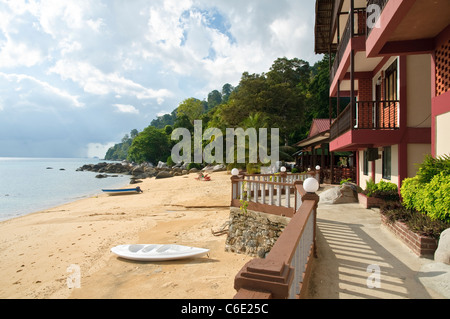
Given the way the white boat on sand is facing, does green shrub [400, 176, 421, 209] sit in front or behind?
in front

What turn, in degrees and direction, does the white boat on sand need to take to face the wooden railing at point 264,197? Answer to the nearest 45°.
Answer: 0° — it already faces it

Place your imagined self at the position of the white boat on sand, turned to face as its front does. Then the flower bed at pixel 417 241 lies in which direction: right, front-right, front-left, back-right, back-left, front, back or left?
front-right

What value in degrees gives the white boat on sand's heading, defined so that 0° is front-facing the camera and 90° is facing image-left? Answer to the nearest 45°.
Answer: approximately 270°

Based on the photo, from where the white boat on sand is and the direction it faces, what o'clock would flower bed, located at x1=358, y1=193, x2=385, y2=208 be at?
The flower bed is roughly at 12 o'clock from the white boat on sand.

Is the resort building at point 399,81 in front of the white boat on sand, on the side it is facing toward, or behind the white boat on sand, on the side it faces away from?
in front
